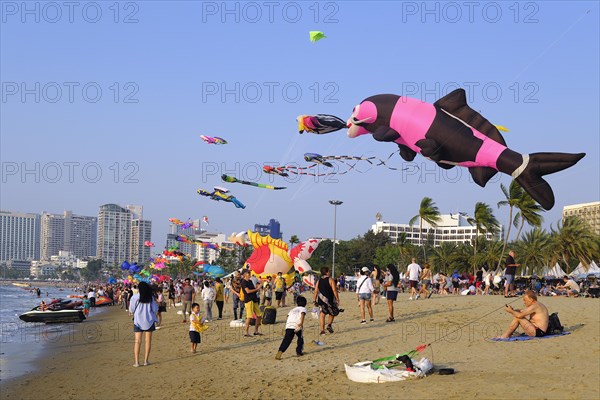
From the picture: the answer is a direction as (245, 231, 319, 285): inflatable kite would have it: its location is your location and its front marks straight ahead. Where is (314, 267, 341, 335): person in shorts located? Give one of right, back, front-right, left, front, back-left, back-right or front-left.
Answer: left

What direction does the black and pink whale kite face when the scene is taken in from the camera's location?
facing to the left of the viewer

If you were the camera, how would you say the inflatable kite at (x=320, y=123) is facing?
facing to the left of the viewer

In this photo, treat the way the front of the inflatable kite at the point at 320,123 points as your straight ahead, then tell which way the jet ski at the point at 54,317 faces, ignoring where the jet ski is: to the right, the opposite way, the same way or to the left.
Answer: the same way

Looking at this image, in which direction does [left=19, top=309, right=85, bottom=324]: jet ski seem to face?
to the viewer's left

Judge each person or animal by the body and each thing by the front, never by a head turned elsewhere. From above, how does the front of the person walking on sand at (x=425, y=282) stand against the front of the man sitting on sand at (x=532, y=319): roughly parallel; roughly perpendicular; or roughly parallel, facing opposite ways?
roughly perpendicular

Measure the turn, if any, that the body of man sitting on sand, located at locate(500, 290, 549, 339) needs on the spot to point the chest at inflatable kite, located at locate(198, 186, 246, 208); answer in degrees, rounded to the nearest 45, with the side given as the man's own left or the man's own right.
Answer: approximately 45° to the man's own right

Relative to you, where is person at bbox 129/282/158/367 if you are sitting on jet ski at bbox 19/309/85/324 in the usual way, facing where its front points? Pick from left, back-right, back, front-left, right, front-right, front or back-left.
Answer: left

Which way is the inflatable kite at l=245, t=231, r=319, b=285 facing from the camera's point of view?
to the viewer's left

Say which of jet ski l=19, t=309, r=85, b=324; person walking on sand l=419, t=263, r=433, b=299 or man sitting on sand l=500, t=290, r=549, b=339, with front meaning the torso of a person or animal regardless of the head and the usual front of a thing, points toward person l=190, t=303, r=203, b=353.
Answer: the man sitting on sand

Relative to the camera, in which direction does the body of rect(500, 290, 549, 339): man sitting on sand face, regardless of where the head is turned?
to the viewer's left

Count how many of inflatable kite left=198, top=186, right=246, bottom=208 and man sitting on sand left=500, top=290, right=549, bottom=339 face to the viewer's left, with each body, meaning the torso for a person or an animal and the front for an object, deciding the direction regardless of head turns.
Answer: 2
